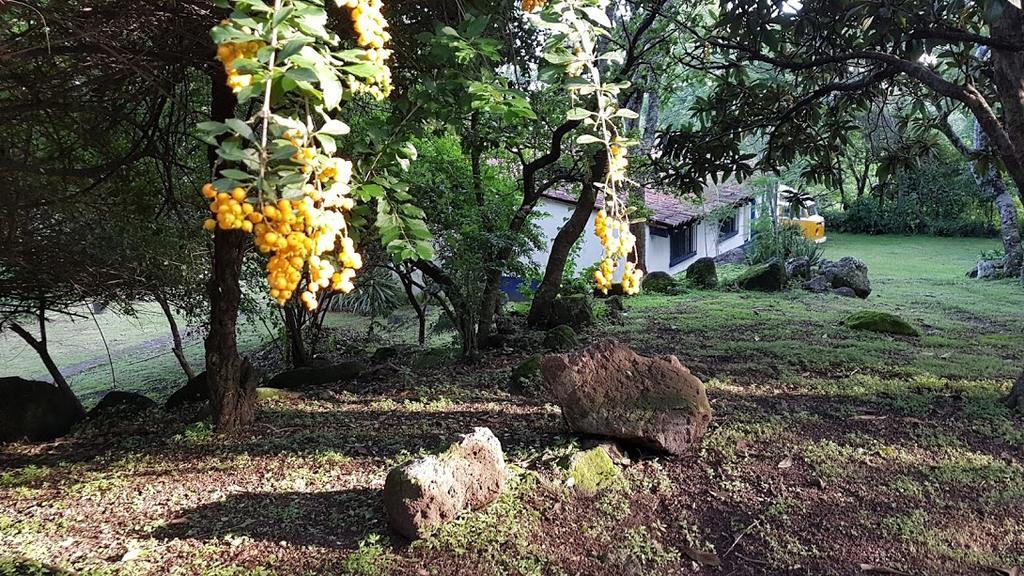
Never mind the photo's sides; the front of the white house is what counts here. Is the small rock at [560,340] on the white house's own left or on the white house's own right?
on the white house's own right

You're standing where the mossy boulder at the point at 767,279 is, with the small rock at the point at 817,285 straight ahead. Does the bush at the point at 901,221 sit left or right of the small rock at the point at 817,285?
left

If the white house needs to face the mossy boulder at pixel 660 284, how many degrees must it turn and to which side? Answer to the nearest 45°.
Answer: approximately 45° to its right

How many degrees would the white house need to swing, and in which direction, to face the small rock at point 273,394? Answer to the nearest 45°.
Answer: approximately 45° to its right

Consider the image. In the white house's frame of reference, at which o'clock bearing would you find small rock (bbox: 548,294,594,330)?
The small rock is roughly at 2 o'clock from the white house.

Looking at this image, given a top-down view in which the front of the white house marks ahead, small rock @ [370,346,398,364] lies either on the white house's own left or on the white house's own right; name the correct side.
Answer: on the white house's own right

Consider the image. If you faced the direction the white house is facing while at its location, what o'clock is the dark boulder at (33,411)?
The dark boulder is roughly at 2 o'clock from the white house.

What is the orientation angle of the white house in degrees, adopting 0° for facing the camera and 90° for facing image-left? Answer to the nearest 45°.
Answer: approximately 315°

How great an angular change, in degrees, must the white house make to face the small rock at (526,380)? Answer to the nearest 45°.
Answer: approximately 45° to its right

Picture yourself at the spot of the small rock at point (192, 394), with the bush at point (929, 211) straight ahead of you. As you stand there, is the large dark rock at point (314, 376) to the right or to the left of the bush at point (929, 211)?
right

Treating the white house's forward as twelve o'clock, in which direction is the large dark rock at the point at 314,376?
The large dark rock is roughly at 2 o'clock from the white house.
